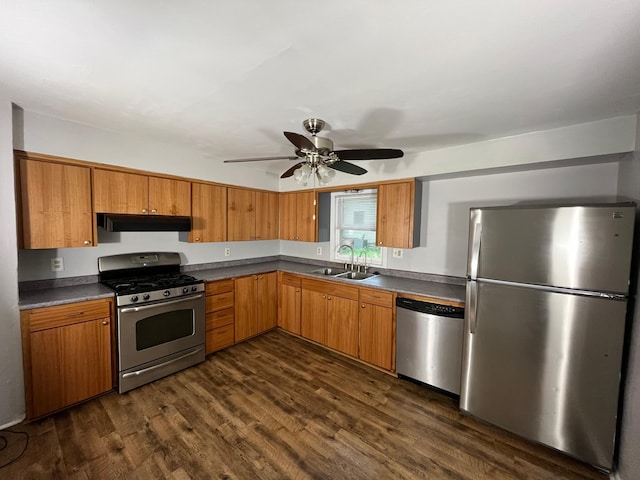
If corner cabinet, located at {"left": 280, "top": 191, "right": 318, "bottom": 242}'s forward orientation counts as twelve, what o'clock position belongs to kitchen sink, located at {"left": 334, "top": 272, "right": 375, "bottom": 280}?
The kitchen sink is roughly at 9 o'clock from the corner cabinet.

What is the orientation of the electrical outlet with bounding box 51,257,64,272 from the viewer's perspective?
toward the camera

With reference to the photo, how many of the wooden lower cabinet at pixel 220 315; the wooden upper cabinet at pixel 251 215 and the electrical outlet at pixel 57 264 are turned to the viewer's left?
0

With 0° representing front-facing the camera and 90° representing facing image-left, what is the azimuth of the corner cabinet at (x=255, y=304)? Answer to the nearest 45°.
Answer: approximately 315°

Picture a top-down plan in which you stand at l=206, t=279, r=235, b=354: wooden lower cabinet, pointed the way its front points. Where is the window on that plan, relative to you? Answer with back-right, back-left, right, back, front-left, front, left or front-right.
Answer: front-left

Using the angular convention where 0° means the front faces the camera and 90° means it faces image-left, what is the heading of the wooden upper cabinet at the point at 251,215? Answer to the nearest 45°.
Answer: approximately 315°

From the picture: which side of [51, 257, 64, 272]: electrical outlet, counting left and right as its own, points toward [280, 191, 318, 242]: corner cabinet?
left

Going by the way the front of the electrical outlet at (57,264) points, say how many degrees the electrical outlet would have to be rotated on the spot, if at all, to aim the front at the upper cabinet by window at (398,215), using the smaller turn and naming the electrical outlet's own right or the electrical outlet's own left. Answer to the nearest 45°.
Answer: approximately 45° to the electrical outlet's own left
